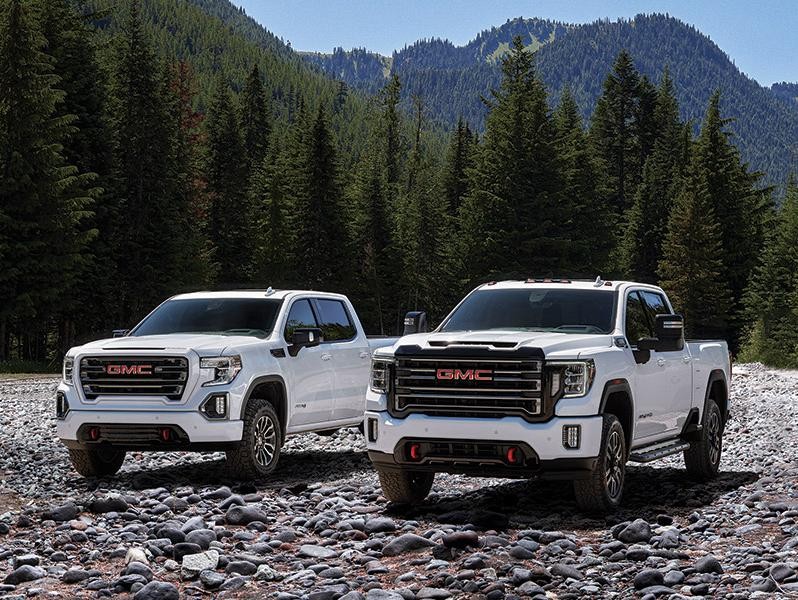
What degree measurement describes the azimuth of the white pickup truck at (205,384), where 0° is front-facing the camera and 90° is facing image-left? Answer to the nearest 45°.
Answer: approximately 45°

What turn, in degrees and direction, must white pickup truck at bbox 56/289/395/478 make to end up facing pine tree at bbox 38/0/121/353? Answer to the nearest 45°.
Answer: approximately 135° to its right

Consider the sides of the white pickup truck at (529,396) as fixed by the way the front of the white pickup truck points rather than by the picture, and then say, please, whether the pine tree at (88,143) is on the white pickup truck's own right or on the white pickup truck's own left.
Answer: on the white pickup truck's own right

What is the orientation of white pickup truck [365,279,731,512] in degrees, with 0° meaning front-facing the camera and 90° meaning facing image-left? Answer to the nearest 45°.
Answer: approximately 45°

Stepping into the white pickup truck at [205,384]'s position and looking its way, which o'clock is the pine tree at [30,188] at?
The pine tree is roughly at 4 o'clock from the white pickup truck.

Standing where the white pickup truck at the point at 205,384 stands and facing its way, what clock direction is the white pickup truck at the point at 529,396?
the white pickup truck at the point at 529,396 is roughly at 9 o'clock from the white pickup truck at the point at 205,384.

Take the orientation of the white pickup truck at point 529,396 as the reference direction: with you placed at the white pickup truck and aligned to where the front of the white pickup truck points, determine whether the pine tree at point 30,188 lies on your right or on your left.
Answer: on your right

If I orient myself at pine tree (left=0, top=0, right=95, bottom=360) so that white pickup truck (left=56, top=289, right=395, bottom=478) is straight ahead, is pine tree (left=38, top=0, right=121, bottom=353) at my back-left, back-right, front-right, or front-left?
back-left
